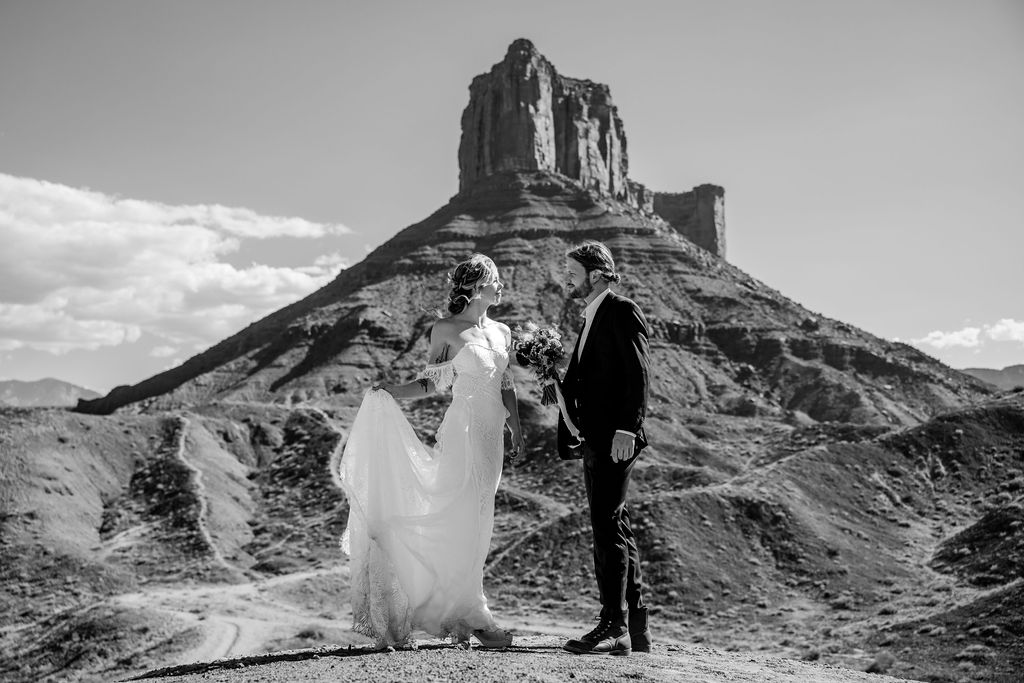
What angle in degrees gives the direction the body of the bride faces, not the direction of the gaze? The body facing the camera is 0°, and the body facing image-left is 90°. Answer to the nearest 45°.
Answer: approximately 315°

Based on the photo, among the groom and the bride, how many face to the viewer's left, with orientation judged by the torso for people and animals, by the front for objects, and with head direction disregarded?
1

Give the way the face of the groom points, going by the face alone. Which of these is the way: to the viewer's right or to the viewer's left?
to the viewer's left

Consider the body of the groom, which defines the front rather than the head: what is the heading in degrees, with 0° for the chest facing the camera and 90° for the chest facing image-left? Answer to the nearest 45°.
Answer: approximately 90°

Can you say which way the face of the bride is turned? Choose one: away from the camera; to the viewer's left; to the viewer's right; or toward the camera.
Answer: to the viewer's right

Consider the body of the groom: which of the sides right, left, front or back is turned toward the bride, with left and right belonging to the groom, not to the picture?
front

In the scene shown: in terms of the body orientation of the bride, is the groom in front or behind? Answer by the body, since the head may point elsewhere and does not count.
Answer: in front
